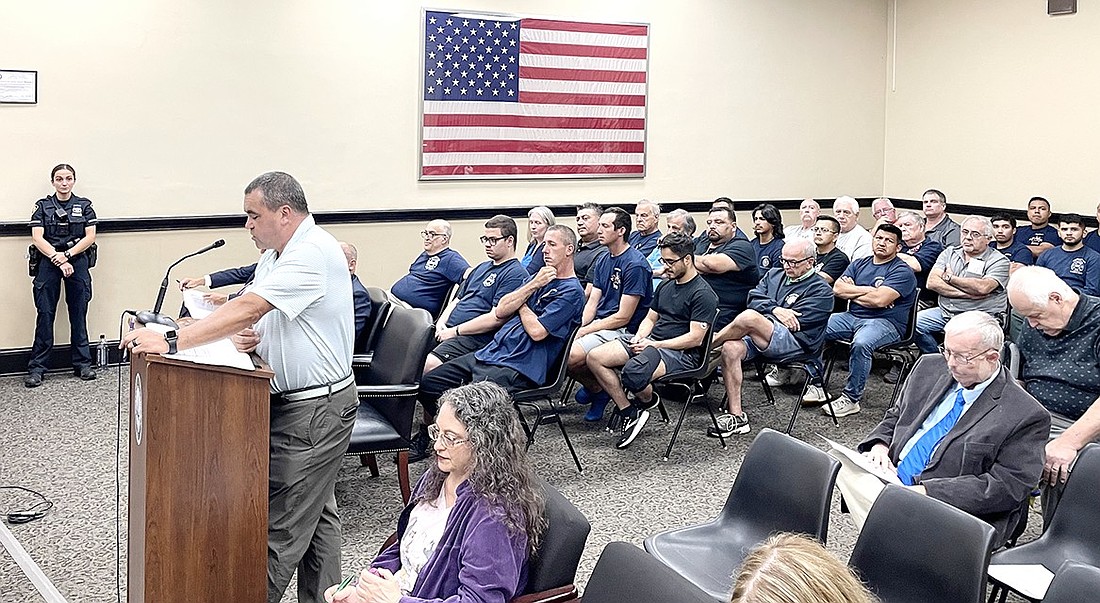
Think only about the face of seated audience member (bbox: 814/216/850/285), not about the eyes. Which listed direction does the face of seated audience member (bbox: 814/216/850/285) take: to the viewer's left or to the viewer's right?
to the viewer's left

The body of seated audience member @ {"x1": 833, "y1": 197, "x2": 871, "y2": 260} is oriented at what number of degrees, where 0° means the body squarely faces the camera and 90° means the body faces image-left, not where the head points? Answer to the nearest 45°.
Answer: approximately 45°

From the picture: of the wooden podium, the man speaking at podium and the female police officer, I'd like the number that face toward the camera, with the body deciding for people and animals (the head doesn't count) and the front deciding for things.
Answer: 1

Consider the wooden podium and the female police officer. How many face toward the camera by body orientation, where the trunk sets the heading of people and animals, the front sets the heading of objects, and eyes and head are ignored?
1

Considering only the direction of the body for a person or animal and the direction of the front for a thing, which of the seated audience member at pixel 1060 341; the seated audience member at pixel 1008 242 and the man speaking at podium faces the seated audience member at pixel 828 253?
the seated audience member at pixel 1008 242

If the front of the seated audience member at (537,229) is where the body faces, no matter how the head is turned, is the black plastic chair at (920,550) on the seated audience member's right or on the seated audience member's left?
on the seated audience member's left

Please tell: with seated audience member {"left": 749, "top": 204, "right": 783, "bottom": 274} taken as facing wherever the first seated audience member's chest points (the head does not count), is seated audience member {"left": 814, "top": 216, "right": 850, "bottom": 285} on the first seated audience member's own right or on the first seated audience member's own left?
on the first seated audience member's own left

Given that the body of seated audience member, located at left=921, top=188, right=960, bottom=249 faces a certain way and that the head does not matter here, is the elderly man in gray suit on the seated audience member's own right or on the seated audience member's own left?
on the seated audience member's own left
